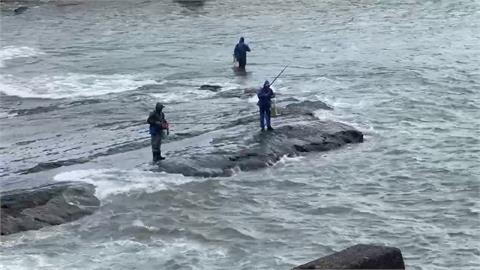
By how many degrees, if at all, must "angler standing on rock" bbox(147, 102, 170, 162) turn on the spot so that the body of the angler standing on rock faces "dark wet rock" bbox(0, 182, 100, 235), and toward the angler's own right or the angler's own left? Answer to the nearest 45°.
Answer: approximately 90° to the angler's own right

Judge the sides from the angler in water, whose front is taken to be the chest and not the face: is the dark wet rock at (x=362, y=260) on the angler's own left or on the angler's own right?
on the angler's own right

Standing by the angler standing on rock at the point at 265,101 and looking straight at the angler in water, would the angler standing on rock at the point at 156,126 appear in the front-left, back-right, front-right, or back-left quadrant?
back-left

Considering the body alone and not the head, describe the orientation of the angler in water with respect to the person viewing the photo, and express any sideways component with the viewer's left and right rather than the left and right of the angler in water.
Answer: facing away from the viewer and to the right of the viewer

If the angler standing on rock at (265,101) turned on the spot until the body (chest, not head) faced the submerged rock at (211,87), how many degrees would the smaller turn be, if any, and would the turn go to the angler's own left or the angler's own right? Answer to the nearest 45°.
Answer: approximately 135° to the angler's own left

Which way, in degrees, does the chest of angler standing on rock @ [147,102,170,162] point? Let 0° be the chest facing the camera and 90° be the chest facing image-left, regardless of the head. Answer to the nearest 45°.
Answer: approximately 315°

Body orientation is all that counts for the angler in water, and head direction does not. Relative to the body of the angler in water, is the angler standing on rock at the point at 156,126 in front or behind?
behind

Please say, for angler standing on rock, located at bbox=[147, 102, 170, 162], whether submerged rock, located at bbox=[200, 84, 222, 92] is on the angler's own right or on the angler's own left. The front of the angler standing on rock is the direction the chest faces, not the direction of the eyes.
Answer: on the angler's own left

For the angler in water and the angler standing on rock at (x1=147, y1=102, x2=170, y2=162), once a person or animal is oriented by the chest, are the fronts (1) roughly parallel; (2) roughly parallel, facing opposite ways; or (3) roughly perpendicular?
roughly perpendicular

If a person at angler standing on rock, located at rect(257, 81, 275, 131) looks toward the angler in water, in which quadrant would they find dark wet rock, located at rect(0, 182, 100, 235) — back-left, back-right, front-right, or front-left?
back-left
